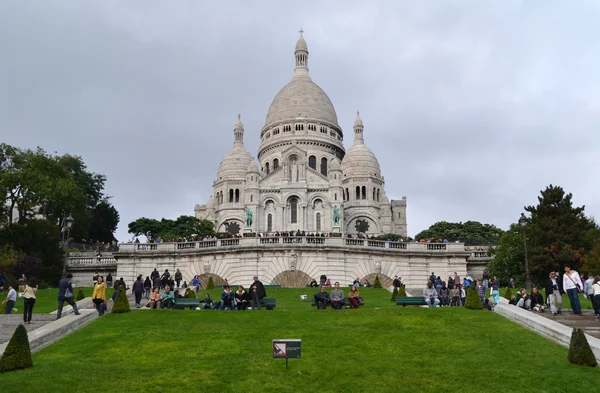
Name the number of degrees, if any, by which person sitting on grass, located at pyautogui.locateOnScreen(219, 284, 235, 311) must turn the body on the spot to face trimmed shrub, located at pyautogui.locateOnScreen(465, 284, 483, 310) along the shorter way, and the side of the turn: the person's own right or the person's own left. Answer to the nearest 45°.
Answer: approximately 90° to the person's own left

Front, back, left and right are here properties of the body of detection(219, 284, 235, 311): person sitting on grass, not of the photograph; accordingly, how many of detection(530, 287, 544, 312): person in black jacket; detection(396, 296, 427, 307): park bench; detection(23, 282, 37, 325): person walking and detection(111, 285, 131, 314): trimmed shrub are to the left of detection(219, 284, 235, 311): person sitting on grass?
2

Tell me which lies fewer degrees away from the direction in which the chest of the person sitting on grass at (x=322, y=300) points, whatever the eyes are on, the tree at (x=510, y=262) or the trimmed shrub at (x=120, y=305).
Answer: the trimmed shrub

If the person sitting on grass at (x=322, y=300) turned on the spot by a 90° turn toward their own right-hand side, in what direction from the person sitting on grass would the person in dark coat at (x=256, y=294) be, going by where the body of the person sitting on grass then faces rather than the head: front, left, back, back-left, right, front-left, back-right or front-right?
front

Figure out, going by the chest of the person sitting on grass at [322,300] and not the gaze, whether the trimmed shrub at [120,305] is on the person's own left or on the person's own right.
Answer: on the person's own right

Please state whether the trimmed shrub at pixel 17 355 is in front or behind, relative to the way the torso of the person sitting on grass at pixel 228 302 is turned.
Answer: in front

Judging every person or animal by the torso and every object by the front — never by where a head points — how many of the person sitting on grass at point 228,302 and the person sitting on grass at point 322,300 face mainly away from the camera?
0
